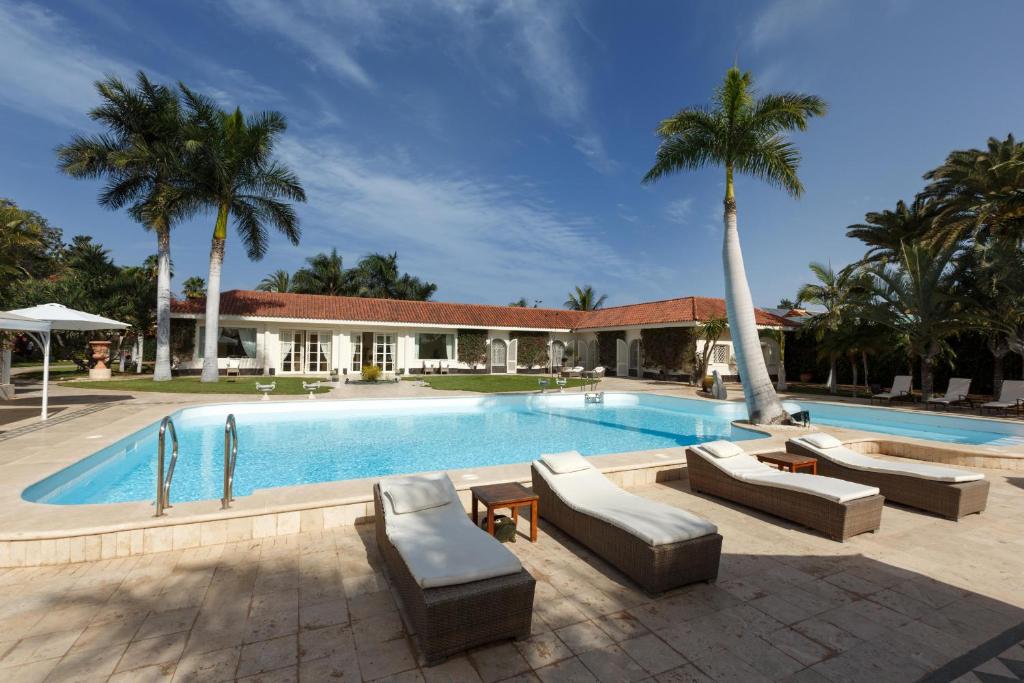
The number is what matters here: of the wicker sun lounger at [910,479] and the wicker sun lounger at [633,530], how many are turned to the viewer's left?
0

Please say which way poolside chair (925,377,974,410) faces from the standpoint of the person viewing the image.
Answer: facing the viewer and to the left of the viewer

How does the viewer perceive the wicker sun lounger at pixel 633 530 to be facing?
facing the viewer and to the right of the viewer

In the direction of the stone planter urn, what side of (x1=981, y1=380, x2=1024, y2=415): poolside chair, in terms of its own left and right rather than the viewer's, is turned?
front

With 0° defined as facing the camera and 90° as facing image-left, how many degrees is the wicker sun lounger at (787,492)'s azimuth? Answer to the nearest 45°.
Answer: approximately 315°

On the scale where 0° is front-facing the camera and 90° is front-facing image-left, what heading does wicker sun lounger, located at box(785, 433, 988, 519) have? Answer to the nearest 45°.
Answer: approximately 315°

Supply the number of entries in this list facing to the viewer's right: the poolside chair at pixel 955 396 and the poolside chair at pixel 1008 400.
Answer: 0

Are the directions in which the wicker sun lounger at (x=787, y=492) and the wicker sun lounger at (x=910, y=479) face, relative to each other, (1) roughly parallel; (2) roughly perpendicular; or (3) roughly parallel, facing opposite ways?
roughly parallel

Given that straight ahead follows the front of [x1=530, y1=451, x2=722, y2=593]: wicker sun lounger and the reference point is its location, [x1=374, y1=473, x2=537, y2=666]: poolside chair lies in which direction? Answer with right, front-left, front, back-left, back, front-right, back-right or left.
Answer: right
